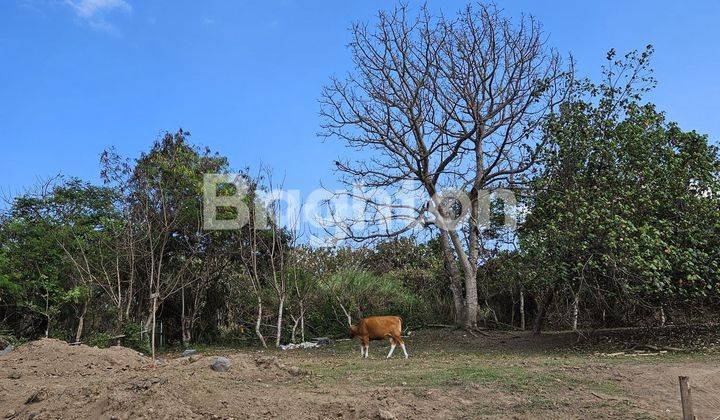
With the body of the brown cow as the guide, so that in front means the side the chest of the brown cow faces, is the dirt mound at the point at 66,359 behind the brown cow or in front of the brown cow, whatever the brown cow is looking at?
in front

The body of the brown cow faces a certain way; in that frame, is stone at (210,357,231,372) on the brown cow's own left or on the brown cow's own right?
on the brown cow's own left

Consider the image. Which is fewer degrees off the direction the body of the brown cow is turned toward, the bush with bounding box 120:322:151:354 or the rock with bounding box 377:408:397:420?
the bush

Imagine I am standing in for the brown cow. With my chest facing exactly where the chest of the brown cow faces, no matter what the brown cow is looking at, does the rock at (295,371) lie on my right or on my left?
on my left

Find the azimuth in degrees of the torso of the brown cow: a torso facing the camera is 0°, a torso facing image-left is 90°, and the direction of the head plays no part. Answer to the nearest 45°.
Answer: approximately 90°

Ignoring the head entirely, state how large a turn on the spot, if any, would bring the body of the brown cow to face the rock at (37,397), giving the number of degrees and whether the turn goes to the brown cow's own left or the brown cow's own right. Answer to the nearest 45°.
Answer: approximately 45° to the brown cow's own left

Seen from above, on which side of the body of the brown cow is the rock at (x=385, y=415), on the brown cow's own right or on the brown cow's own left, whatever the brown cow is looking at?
on the brown cow's own left

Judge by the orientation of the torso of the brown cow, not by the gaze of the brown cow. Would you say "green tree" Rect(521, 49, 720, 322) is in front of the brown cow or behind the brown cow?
behind
